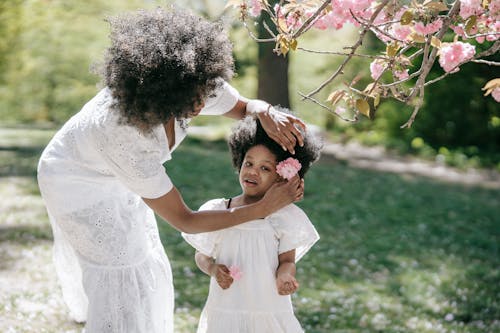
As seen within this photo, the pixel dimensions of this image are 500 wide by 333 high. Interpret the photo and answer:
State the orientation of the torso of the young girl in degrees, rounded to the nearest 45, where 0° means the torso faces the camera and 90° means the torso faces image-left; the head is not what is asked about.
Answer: approximately 0°

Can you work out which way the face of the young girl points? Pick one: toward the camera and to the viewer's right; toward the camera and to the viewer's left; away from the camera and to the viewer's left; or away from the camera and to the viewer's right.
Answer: toward the camera and to the viewer's left

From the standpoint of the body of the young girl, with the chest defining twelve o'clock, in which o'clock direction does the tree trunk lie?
The tree trunk is roughly at 6 o'clock from the young girl.
